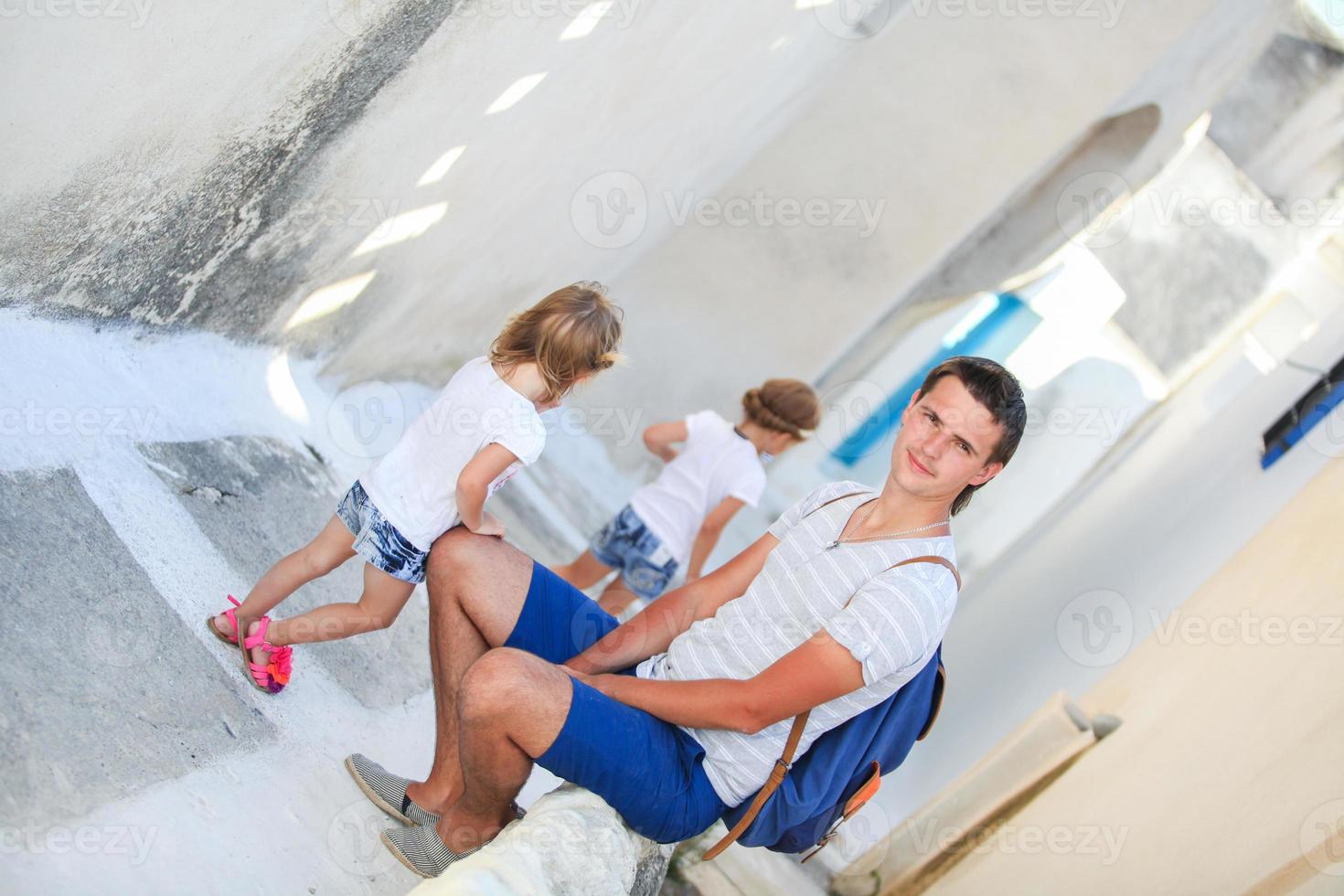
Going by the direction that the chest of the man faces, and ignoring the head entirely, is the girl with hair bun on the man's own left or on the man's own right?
on the man's own right

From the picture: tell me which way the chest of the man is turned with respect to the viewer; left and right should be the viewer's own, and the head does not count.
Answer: facing the viewer and to the left of the viewer
